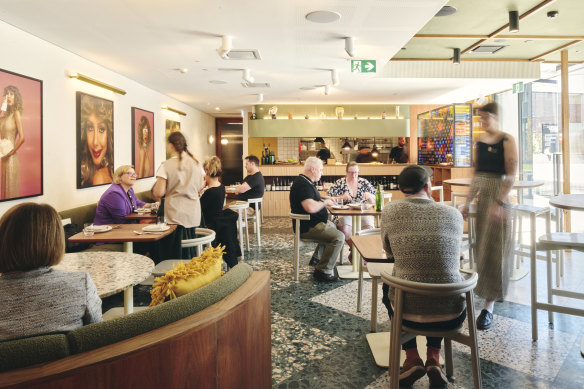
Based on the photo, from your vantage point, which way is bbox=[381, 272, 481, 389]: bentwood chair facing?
away from the camera

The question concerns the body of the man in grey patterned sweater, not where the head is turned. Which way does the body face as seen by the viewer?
away from the camera

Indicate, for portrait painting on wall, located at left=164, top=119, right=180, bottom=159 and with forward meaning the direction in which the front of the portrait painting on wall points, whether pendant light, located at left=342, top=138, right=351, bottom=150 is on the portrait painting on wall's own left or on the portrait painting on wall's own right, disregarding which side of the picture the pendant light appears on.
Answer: on the portrait painting on wall's own left

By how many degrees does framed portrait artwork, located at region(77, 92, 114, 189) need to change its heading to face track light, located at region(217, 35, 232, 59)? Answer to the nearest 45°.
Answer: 0° — it already faces it

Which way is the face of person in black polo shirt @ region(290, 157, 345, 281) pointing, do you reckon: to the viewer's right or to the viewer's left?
to the viewer's right

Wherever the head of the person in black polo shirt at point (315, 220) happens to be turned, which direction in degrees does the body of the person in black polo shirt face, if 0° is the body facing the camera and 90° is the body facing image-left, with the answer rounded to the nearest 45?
approximately 270°

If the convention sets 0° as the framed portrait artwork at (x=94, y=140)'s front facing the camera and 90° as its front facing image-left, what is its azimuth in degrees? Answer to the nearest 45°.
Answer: approximately 315°
